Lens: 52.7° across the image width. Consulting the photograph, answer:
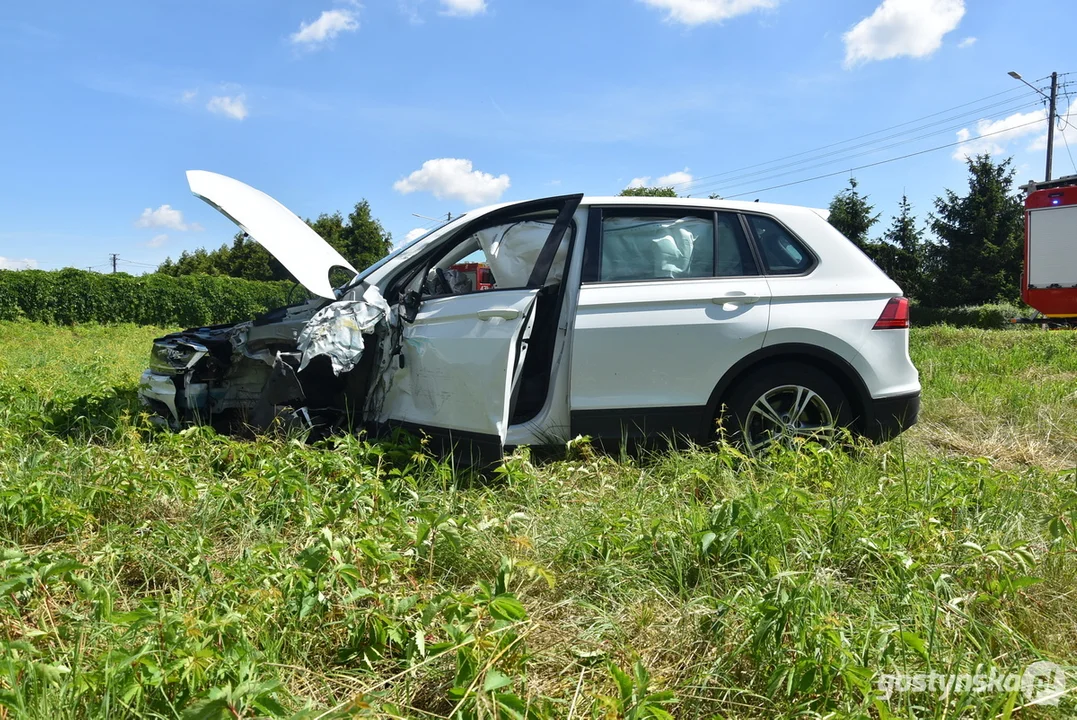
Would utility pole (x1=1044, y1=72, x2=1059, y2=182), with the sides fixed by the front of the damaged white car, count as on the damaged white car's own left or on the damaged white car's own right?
on the damaged white car's own right

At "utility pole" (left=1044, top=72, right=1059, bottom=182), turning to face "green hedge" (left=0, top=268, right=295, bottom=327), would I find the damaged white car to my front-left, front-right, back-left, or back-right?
front-left

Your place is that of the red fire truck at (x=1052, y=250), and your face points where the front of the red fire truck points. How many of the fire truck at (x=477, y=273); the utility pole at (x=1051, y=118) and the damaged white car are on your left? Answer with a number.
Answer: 1

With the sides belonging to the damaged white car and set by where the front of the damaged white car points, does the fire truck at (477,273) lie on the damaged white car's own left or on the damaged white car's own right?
on the damaged white car's own right

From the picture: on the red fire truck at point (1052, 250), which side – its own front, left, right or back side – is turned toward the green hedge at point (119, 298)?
back

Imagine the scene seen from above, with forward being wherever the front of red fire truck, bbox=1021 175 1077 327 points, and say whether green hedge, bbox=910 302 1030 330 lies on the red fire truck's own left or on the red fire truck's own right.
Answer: on the red fire truck's own left

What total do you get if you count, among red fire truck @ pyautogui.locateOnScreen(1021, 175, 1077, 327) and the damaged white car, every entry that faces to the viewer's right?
1

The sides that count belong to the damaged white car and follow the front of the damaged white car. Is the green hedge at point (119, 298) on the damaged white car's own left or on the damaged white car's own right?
on the damaged white car's own right

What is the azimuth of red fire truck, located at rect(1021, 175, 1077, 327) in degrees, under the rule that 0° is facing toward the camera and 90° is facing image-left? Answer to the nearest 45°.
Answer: approximately 270°

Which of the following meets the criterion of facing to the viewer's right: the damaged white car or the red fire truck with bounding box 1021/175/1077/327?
the red fire truck

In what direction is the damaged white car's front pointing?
to the viewer's left
